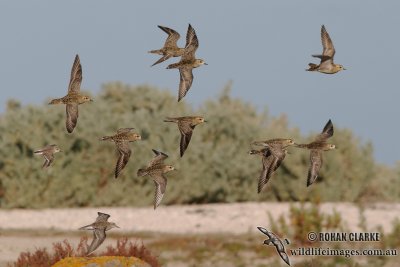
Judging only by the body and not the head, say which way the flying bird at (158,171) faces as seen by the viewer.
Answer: to the viewer's right

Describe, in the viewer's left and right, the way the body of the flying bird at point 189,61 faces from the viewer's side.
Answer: facing to the right of the viewer

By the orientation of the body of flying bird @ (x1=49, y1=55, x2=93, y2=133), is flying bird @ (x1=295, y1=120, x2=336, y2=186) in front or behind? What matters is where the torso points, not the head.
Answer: in front

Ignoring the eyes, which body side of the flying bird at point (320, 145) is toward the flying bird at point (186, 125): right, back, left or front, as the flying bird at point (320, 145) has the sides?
back

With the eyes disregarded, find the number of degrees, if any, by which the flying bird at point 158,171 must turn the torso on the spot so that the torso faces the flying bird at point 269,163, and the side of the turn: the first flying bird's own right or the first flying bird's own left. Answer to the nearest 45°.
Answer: approximately 45° to the first flying bird's own right

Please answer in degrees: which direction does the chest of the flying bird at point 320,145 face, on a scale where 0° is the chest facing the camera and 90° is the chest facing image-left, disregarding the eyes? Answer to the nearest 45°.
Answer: approximately 270°

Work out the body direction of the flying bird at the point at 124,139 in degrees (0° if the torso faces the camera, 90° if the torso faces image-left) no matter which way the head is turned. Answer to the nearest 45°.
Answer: approximately 270°

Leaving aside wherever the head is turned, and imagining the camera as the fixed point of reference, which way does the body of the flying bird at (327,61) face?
to the viewer's right

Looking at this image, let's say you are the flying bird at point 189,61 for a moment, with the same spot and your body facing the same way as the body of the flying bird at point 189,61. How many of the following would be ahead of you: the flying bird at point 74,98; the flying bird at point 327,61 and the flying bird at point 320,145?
2

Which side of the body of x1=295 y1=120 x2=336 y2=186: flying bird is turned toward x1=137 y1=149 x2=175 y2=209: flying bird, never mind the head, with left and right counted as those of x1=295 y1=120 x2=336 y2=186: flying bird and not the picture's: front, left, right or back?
back

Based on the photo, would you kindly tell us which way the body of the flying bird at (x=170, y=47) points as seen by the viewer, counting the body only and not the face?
to the viewer's right

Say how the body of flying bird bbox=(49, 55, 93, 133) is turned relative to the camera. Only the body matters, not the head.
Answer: to the viewer's right
